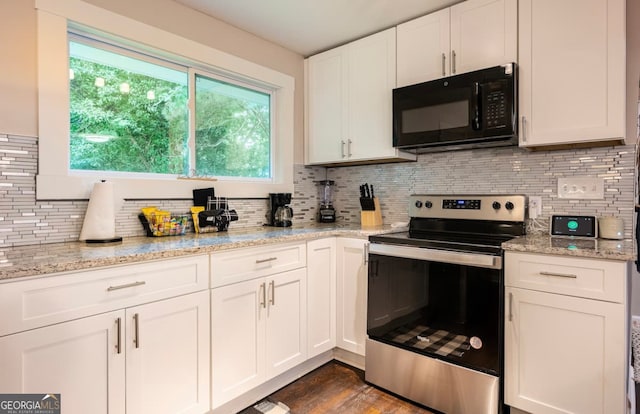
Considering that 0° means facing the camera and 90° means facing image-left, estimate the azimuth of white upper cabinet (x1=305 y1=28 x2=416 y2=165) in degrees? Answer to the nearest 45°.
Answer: approximately 45°

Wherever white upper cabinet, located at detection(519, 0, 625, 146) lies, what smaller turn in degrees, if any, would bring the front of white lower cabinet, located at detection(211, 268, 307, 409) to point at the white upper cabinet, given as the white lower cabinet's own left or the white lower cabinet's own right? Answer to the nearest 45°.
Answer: approximately 45° to the white lower cabinet's own left

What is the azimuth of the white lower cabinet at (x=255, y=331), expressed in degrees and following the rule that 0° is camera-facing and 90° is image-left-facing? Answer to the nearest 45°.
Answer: approximately 315°

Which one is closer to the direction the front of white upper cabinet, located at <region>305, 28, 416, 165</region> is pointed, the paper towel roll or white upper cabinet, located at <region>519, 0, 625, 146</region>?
the paper towel roll

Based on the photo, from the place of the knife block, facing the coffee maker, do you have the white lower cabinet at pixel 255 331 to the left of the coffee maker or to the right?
left

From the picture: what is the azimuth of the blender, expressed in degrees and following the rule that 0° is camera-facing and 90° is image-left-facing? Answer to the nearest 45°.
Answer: approximately 0°
